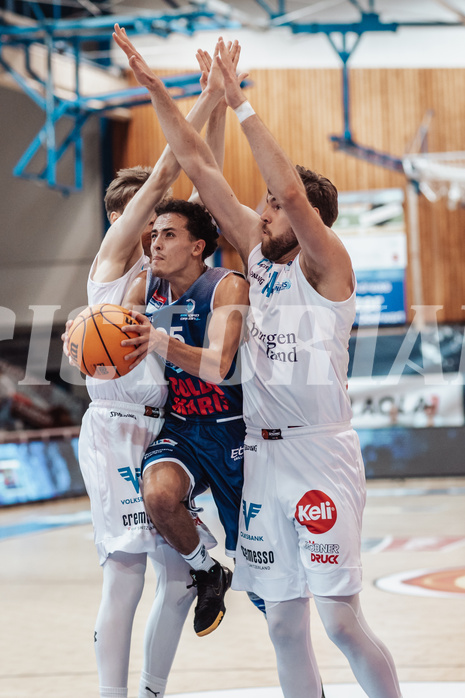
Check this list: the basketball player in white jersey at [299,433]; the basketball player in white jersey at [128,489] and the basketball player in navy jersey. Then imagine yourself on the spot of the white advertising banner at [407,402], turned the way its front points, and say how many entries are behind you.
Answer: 0

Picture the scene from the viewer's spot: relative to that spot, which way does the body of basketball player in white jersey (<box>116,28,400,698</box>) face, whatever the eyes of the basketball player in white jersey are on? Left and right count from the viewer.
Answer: facing the viewer and to the left of the viewer

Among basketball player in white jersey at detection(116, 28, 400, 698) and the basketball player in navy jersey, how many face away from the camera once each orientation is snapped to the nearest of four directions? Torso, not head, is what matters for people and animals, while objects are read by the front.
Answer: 0

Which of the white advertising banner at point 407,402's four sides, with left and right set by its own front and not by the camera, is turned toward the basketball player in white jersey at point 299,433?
front

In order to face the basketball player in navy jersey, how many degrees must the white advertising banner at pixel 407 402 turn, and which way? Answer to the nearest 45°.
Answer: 0° — it already faces them

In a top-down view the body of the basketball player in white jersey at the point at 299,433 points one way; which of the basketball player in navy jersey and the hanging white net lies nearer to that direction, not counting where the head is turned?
the basketball player in navy jersey

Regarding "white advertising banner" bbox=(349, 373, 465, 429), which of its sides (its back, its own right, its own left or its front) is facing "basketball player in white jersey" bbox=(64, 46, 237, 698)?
front

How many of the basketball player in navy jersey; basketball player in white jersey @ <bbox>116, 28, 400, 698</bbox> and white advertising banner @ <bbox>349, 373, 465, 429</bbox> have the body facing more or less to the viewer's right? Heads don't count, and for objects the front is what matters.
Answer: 0

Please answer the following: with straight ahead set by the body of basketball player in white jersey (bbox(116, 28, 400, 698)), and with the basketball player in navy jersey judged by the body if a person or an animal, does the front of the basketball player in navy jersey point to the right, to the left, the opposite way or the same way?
the same way

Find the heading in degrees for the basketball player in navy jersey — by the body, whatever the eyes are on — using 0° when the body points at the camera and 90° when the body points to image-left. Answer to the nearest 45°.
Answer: approximately 45°

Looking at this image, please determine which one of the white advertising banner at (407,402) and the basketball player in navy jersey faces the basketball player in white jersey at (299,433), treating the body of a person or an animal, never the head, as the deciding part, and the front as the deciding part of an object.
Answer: the white advertising banner

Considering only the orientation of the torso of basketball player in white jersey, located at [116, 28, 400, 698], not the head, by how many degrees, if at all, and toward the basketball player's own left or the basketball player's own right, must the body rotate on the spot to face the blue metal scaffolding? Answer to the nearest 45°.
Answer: approximately 135° to the basketball player's own right

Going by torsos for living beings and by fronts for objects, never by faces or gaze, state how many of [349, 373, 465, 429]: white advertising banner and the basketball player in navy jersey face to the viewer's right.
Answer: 0

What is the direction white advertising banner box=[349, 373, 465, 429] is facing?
toward the camera
